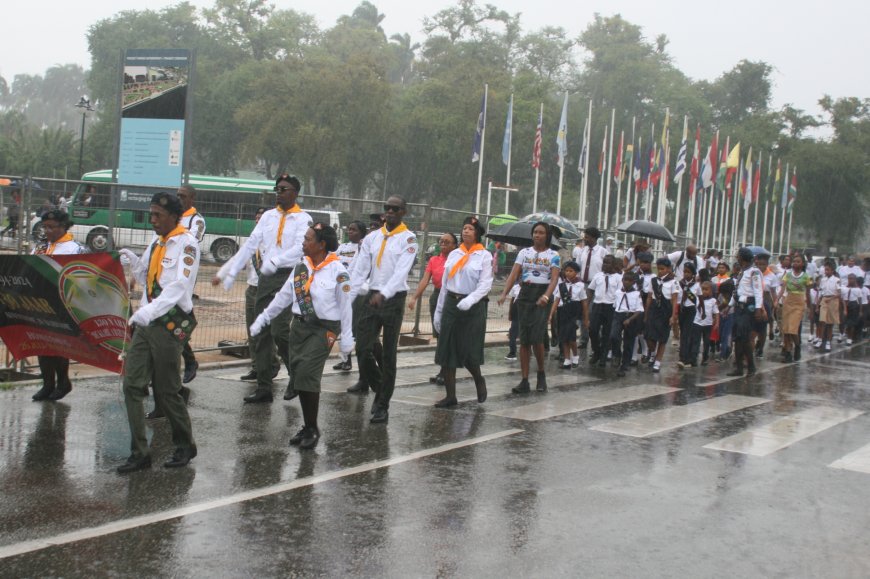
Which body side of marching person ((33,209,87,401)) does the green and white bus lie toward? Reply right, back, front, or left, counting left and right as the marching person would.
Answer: back

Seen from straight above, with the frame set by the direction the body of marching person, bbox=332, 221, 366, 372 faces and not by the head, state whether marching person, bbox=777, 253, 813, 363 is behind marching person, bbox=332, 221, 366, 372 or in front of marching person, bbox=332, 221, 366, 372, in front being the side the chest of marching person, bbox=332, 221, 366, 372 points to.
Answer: behind

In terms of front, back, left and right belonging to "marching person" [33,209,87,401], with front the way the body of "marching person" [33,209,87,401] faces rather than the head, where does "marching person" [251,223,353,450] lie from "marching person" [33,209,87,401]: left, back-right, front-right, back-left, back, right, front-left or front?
left

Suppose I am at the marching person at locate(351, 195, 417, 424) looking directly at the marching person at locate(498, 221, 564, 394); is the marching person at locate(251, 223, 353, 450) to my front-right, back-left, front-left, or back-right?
back-right

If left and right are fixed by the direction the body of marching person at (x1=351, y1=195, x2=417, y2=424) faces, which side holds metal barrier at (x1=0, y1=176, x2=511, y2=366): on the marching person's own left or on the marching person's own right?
on the marching person's own right

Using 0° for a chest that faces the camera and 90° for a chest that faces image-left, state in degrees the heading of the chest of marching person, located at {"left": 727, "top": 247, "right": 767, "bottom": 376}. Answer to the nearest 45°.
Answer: approximately 45°

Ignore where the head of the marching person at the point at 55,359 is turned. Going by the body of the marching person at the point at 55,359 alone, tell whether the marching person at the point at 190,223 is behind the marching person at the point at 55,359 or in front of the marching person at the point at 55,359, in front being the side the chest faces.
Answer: behind

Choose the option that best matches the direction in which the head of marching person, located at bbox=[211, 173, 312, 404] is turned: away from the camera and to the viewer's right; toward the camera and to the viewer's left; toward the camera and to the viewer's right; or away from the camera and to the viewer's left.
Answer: toward the camera and to the viewer's left

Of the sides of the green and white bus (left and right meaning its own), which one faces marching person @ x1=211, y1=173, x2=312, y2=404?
left

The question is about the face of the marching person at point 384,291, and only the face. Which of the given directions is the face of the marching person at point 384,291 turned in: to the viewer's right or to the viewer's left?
to the viewer's left

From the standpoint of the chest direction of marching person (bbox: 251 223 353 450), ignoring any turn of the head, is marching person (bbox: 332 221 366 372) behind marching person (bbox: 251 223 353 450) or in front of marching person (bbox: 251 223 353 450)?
behind

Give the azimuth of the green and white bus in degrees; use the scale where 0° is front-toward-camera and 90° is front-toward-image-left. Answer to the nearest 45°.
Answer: approximately 90°

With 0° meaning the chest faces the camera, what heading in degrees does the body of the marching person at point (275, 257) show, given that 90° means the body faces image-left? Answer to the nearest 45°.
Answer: approximately 45°

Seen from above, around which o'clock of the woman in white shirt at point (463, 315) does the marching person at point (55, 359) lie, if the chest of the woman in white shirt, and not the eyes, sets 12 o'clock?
The marching person is roughly at 1 o'clock from the woman in white shirt.
